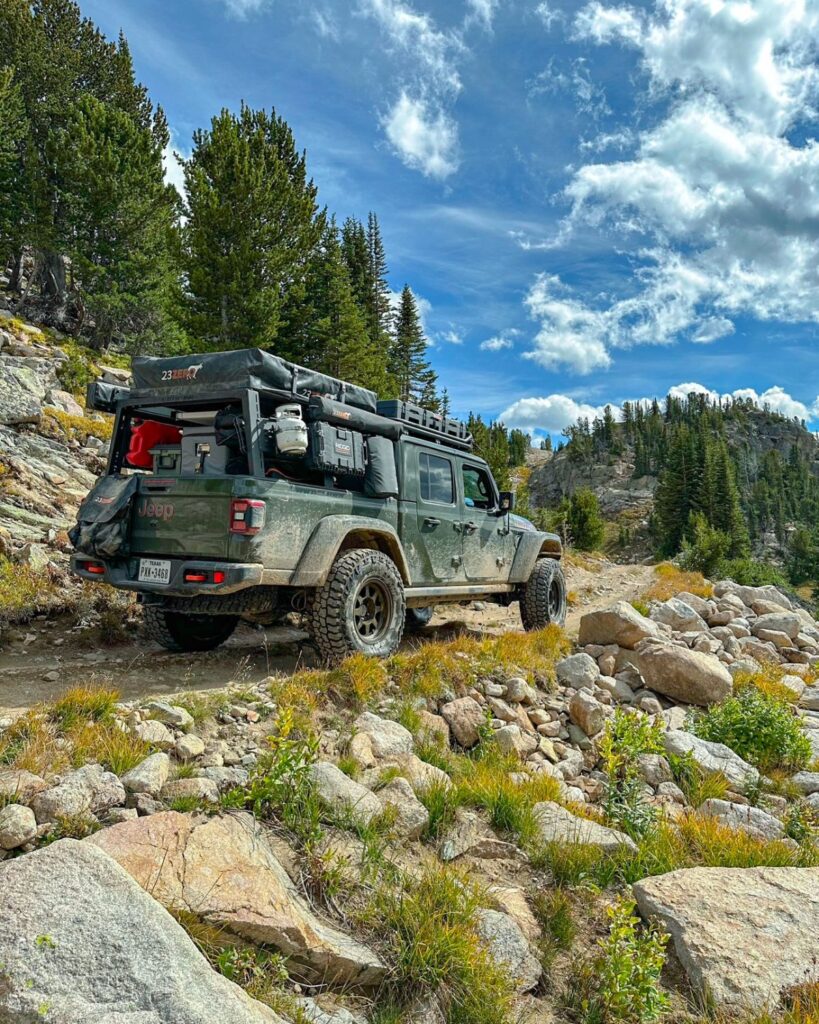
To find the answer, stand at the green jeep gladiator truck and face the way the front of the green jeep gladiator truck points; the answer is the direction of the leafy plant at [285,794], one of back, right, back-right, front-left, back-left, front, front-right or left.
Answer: back-right

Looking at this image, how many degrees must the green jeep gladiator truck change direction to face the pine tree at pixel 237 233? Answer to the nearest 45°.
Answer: approximately 45° to its left

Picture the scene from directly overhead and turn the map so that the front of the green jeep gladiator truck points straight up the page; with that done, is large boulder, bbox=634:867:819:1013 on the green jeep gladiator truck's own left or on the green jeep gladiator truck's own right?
on the green jeep gladiator truck's own right

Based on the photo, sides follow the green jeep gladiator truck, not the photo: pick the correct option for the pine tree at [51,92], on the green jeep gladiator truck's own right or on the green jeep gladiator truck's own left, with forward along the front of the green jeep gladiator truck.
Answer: on the green jeep gladiator truck's own left

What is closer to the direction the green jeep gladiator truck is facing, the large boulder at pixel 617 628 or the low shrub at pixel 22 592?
the large boulder

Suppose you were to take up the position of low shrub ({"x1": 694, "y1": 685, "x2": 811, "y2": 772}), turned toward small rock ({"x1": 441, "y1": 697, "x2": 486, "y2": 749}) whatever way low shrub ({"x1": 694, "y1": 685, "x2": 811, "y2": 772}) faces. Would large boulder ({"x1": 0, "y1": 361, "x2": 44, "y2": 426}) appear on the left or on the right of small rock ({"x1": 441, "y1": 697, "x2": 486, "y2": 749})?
right

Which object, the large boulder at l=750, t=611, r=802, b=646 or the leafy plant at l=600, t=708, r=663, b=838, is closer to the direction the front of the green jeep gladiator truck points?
the large boulder

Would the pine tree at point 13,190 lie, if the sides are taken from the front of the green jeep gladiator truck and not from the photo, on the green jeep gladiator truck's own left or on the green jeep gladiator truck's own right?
on the green jeep gladiator truck's own left

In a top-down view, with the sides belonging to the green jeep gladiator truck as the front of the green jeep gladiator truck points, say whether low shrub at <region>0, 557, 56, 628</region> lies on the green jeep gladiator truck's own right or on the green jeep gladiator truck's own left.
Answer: on the green jeep gladiator truck's own left

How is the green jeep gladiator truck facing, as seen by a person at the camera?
facing away from the viewer and to the right of the viewer
